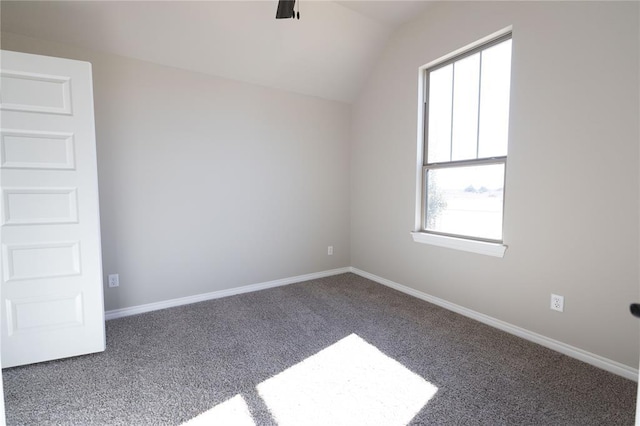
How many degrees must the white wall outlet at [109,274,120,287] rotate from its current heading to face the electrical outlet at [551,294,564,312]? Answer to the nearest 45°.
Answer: approximately 45° to its left

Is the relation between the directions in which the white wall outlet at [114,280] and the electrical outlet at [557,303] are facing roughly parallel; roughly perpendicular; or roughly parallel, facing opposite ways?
roughly perpendicular

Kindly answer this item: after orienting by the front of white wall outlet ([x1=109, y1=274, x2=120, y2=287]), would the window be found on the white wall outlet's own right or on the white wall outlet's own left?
on the white wall outlet's own left

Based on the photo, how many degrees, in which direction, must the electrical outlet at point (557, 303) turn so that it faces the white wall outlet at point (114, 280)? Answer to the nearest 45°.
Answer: approximately 45° to its right

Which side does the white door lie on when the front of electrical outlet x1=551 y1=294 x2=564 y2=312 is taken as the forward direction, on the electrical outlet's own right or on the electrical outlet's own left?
on the electrical outlet's own right

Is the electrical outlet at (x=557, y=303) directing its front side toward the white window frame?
no

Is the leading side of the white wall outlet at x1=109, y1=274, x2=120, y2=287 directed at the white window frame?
no

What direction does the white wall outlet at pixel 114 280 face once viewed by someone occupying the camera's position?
facing the viewer
